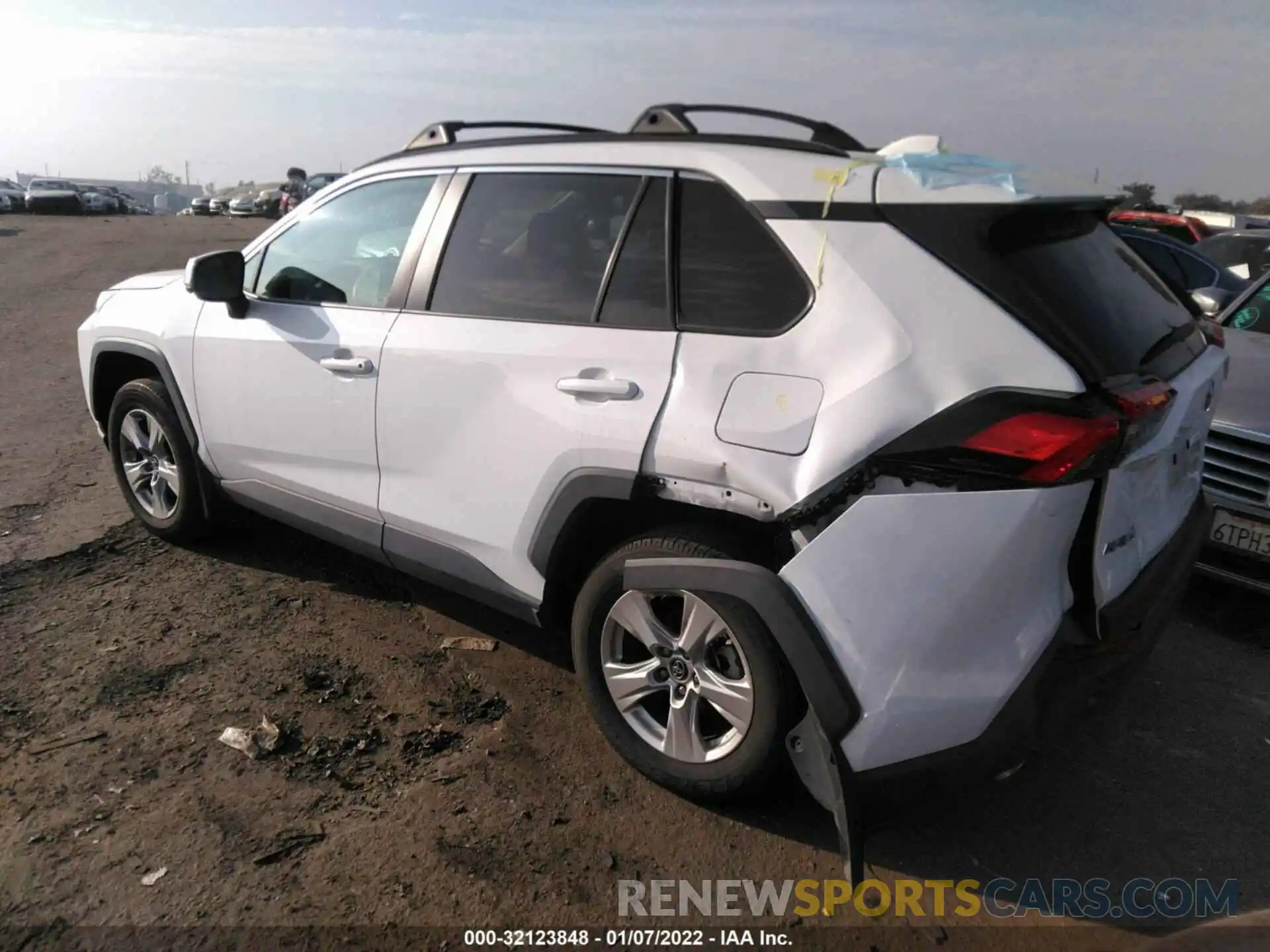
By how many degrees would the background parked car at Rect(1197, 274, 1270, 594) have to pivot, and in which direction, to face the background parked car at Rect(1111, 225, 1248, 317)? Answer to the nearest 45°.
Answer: approximately 135° to its right

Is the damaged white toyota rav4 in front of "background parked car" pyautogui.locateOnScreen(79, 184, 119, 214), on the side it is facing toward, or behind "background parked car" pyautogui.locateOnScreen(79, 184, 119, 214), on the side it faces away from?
in front

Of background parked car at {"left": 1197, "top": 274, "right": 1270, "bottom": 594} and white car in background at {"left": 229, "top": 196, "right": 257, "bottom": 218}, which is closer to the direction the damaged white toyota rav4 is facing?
the white car in background

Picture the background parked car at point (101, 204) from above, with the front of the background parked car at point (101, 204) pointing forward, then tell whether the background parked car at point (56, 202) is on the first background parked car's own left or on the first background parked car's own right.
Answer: on the first background parked car's own right

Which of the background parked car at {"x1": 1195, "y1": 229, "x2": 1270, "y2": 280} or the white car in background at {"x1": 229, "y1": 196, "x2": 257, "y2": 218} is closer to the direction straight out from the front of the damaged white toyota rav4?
the white car in background

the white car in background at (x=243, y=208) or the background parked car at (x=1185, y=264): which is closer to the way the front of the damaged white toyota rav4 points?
the white car in background

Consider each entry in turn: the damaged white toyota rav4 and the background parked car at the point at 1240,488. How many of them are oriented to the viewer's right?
0

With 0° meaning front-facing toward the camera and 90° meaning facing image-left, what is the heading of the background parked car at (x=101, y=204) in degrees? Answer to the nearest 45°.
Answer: approximately 315°

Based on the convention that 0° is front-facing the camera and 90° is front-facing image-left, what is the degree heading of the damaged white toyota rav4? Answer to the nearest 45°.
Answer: approximately 135°

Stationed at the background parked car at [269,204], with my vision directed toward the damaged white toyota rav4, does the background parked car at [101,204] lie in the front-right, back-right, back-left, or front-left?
back-right

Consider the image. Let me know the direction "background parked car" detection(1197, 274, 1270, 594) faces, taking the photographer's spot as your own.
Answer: facing the viewer and to the left of the viewer

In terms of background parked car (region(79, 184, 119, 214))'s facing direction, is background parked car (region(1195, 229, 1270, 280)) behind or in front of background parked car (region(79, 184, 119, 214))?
in front

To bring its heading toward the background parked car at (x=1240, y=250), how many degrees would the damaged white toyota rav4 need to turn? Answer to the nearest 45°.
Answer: approximately 90° to its right

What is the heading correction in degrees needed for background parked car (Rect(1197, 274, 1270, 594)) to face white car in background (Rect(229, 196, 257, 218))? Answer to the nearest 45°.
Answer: approximately 90° to its right
